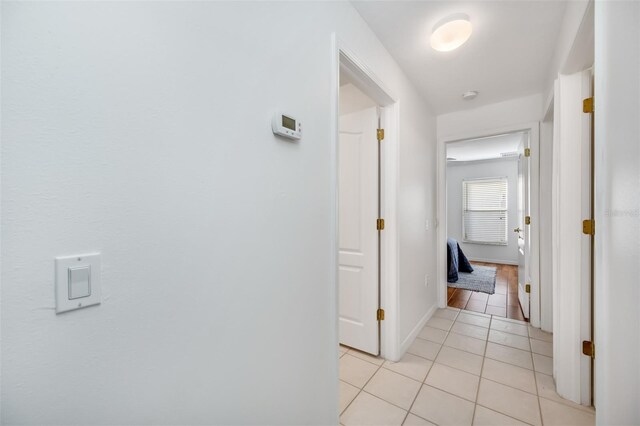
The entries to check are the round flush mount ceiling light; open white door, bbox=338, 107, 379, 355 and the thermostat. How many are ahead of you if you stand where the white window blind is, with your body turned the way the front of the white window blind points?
3

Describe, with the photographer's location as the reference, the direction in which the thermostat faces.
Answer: facing the viewer and to the right of the viewer

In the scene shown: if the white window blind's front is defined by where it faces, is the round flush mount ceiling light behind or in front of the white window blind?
in front

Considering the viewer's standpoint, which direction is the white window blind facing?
facing the viewer

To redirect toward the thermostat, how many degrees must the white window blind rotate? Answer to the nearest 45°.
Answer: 0° — it already faces it

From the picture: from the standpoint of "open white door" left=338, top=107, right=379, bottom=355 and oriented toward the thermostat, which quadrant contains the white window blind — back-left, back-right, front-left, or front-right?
back-left

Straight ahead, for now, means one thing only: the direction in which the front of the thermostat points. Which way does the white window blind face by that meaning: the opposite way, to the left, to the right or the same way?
to the right

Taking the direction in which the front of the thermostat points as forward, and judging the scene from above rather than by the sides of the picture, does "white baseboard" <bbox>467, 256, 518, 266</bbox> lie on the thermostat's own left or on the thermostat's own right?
on the thermostat's own left

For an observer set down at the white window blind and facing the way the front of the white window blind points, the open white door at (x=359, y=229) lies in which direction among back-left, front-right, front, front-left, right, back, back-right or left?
front

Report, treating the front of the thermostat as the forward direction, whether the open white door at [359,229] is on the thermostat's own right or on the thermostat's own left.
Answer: on the thermostat's own left

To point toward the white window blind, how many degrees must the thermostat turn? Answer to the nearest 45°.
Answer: approximately 90° to its left

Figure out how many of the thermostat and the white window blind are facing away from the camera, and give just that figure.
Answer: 0
